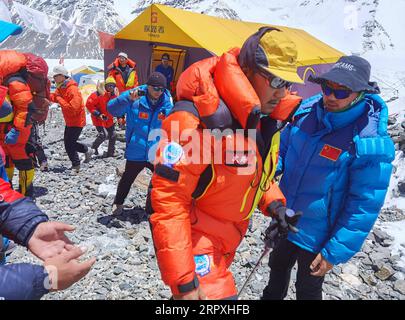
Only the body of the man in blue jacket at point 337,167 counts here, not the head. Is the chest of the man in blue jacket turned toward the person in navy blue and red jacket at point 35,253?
yes

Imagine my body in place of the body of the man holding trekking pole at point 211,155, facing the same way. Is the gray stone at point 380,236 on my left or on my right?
on my left

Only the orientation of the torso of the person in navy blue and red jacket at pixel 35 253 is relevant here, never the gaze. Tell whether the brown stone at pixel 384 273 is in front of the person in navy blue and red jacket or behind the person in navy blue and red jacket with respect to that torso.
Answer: in front

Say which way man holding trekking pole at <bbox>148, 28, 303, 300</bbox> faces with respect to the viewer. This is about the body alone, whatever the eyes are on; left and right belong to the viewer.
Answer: facing the viewer and to the right of the viewer

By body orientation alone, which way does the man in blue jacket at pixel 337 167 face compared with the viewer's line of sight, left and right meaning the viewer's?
facing the viewer and to the left of the viewer

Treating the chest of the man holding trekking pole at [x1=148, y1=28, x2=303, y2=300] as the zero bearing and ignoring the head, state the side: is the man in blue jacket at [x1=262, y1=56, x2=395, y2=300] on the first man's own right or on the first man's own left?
on the first man's own left

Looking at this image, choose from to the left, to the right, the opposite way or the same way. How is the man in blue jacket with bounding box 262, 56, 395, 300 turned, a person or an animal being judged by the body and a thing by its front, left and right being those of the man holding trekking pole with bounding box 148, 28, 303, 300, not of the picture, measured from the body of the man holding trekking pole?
to the right

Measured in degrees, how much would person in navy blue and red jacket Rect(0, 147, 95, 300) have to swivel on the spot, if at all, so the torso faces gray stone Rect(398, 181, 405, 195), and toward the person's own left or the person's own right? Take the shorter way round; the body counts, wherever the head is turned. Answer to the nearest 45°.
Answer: approximately 45° to the person's own left

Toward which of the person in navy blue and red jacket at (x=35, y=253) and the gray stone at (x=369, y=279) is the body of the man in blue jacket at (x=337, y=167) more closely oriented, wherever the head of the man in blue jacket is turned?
the person in navy blue and red jacket

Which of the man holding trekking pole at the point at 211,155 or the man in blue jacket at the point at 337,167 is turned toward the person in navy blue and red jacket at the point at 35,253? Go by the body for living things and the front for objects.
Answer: the man in blue jacket

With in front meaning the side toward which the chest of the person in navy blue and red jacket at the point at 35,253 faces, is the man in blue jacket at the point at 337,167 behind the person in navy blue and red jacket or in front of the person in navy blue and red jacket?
in front

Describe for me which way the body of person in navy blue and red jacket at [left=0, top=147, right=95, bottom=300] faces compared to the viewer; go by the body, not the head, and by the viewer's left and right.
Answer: facing to the right of the viewer

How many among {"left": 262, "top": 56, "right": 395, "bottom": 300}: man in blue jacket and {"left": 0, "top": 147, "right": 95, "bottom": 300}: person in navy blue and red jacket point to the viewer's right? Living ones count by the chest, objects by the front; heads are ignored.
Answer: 1

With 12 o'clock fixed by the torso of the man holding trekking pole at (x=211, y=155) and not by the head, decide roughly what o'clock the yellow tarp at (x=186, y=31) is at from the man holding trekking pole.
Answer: The yellow tarp is roughly at 7 o'clock from the man holding trekking pole.
